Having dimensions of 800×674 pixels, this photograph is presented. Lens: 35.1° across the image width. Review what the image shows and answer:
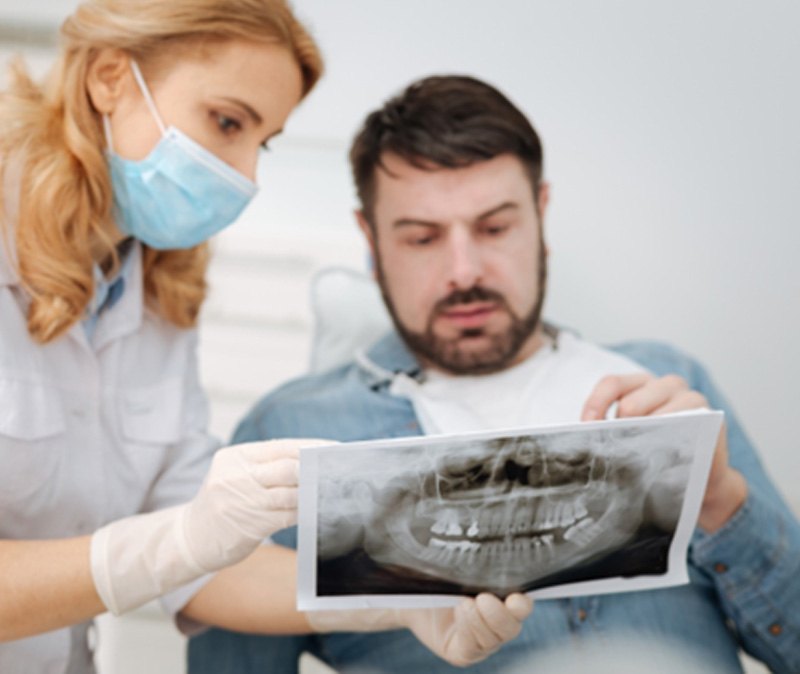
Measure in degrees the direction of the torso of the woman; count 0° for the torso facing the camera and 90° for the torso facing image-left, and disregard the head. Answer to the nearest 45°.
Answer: approximately 315°

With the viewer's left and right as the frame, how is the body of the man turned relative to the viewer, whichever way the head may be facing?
facing the viewer

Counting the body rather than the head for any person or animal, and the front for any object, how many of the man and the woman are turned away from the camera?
0
